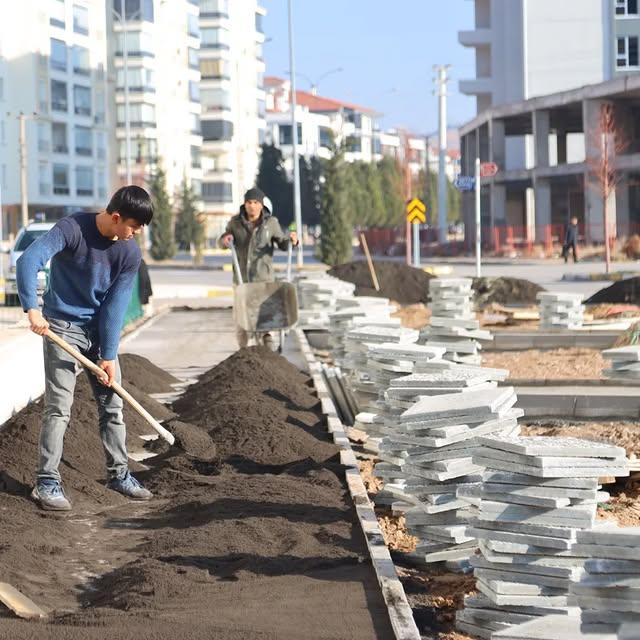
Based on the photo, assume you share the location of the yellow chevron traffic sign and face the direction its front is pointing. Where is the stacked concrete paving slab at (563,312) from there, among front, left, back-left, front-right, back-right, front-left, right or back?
front

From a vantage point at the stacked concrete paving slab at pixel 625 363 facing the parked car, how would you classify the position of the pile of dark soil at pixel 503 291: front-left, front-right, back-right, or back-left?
front-right

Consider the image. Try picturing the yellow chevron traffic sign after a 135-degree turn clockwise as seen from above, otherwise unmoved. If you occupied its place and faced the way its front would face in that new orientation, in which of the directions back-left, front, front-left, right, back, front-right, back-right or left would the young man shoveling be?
back-left

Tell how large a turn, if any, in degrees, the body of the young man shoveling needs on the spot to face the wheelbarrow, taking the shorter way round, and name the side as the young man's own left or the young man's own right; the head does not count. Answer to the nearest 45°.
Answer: approximately 135° to the young man's own left

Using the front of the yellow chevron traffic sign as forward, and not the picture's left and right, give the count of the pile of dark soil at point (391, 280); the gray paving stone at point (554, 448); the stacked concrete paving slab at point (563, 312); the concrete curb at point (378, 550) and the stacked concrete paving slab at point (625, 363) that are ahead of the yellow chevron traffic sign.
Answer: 5

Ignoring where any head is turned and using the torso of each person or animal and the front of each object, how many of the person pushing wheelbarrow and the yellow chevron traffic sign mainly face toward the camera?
2

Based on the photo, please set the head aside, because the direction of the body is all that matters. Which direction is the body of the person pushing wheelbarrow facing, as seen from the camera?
toward the camera

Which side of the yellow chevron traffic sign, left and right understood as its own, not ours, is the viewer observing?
front

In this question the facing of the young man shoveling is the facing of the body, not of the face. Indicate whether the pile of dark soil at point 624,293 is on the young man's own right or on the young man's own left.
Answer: on the young man's own left

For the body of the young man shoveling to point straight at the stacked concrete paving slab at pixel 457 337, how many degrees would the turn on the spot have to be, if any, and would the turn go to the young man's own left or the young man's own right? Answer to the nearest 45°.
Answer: approximately 90° to the young man's own left

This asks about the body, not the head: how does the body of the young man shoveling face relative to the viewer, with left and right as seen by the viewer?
facing the viewer and to the right of the viewer

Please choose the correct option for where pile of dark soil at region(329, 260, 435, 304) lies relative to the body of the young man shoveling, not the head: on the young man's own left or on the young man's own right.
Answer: on the young man's own left

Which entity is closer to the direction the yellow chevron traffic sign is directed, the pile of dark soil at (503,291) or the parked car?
the pile of dark soil
